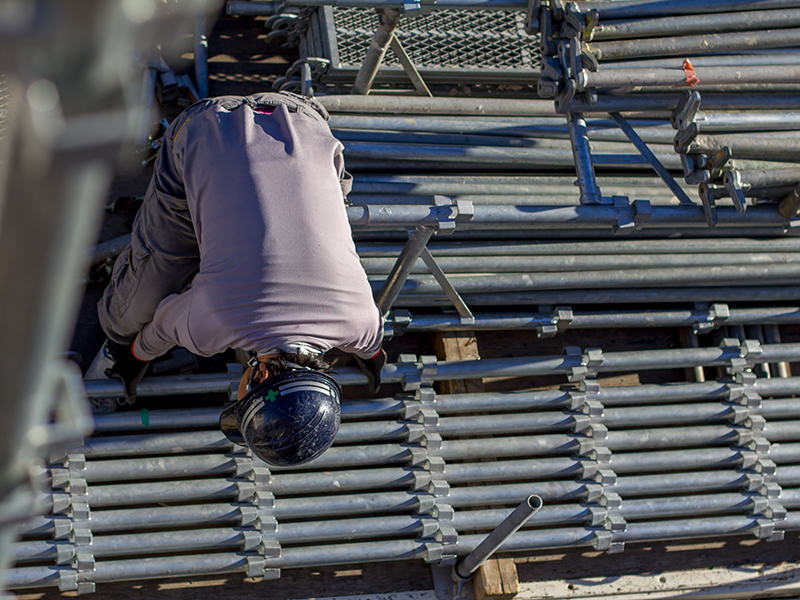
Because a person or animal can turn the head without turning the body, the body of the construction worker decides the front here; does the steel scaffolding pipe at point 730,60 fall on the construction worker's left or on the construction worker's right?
on the construction worker's left

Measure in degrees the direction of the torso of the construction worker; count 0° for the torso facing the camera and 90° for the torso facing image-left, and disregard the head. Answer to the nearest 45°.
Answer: approximately 0°
